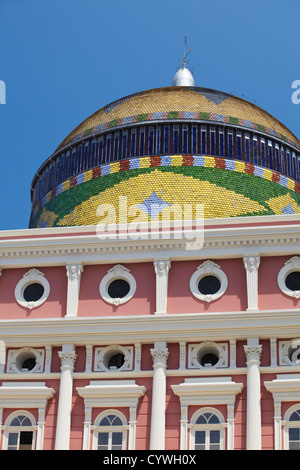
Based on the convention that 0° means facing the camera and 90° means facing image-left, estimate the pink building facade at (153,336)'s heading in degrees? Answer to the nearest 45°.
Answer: approximately 0°
